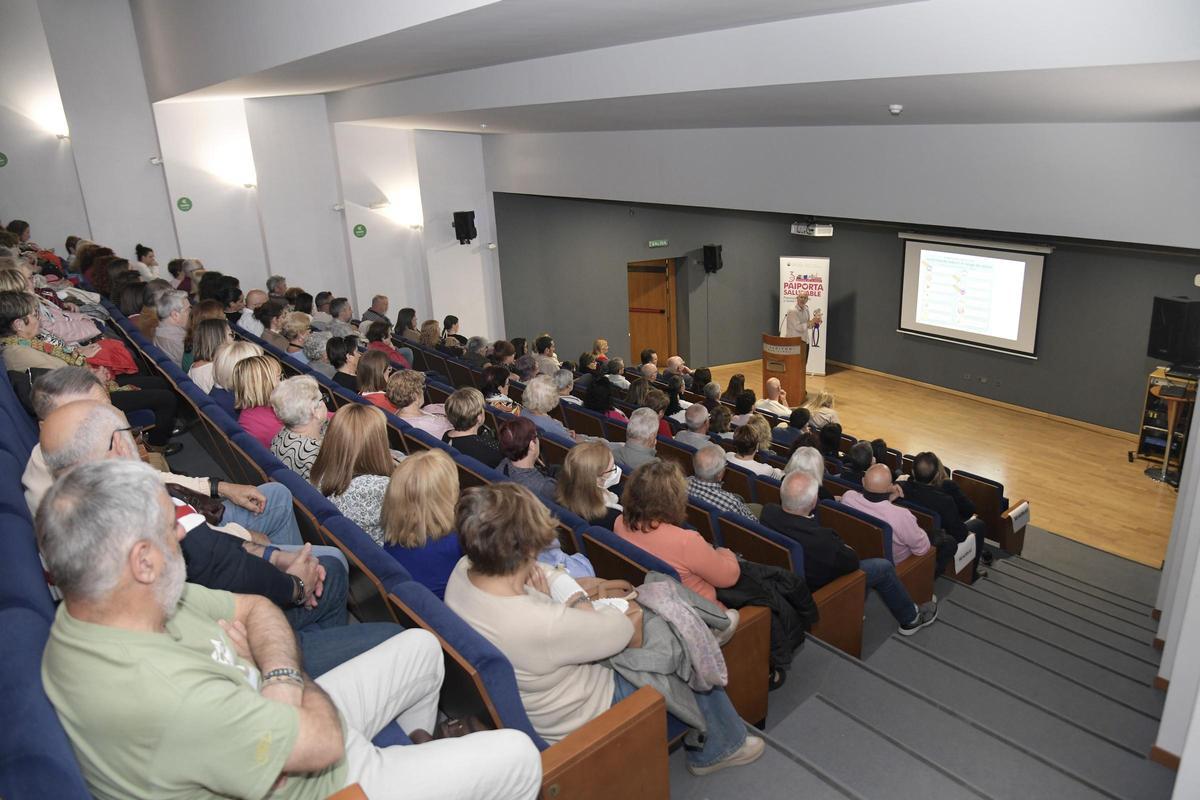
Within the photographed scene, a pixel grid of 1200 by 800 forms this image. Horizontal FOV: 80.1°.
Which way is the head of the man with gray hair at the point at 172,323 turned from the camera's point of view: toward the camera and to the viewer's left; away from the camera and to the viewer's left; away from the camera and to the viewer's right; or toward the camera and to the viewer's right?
away from the camera and to the viewer's right

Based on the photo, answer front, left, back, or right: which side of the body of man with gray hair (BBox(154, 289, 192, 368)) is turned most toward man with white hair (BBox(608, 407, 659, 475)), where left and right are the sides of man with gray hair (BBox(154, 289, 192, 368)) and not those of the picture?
right

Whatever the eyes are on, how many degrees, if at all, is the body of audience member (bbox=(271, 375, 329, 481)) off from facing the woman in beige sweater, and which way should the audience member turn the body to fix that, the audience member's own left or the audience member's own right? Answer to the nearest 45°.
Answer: approximately 135° to the audience member's own right

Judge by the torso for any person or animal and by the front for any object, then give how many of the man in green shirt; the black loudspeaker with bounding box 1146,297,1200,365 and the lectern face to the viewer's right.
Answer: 1

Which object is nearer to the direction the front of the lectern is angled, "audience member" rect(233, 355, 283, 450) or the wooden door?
the audience member

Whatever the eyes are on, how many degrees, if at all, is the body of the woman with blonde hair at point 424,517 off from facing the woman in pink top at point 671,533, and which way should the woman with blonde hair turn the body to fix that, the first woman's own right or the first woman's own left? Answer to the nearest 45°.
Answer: approximately 45° to the first woman's own right

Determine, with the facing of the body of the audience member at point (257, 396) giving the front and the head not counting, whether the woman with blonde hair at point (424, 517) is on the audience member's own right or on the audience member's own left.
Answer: on the audience member's own right

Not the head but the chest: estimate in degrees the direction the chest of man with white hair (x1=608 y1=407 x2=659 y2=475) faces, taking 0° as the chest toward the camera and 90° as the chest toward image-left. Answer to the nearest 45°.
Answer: approximately 225°

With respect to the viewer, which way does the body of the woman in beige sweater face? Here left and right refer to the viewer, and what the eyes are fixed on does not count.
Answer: facing away from the viewer and to the right of the viewer

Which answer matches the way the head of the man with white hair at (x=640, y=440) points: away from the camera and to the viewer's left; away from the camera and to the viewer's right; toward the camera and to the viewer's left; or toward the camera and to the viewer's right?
away from the camera and to the viewer's right

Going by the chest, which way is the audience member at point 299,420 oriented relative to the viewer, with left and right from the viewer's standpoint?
facing away from the viewer and to the right of the viewer

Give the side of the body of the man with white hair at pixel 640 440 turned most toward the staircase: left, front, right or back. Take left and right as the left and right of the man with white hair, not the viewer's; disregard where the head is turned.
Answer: right

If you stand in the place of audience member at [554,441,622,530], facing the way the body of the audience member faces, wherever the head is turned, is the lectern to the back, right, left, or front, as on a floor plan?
front

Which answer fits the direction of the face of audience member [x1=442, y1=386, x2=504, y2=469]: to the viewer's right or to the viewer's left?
to the viewer's right

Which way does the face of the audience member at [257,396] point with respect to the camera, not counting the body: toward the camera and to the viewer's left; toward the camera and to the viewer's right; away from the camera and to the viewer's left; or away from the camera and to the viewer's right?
away from the camera and to the viewer's right

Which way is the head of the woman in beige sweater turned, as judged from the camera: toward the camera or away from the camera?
away from the camera

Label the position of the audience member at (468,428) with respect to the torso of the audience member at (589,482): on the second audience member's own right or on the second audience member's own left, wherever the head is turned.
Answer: on the second audience member's own left

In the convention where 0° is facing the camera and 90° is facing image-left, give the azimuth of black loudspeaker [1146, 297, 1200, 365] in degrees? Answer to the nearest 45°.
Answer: approximately 45°

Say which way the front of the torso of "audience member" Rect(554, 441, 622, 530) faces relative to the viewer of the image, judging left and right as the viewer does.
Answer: facing away from the viewer and to the right of the viewer

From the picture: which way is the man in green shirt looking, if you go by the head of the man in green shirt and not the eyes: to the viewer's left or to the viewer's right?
to the viewer's right
